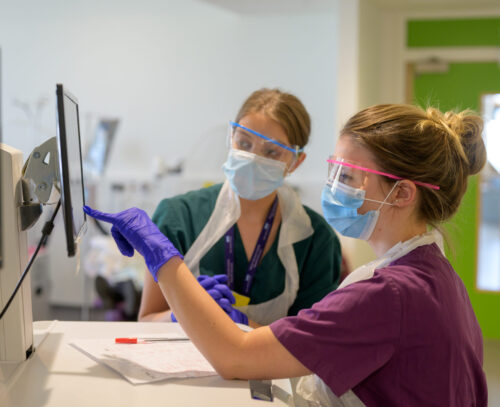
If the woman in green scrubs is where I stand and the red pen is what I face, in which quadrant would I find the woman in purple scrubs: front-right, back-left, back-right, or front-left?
front-left

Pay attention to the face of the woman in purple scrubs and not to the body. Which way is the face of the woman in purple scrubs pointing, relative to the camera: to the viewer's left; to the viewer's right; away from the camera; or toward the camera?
to the viewer's left

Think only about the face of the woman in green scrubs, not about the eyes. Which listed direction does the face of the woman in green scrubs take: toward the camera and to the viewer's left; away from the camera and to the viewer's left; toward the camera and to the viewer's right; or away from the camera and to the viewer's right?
toward the camera and to the viewer's left

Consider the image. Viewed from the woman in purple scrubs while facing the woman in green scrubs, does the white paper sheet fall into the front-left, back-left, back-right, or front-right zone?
front-left

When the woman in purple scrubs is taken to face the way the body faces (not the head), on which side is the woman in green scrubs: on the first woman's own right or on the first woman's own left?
on the first woman's own right

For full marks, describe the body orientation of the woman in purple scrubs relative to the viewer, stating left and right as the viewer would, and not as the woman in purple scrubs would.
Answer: facing to the left of the viewer
